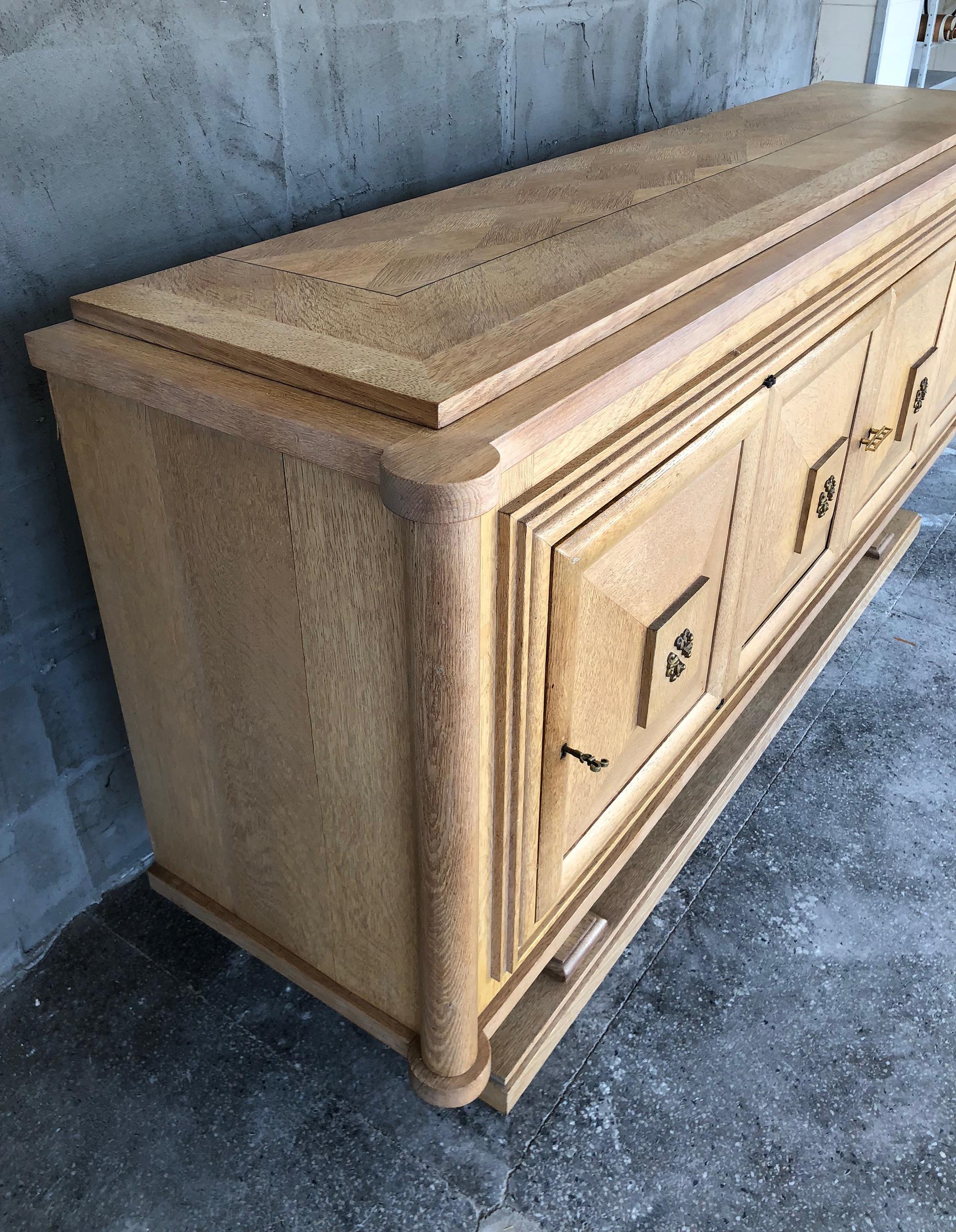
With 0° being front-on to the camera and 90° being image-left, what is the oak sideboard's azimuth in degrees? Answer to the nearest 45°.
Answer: approximately 315°
